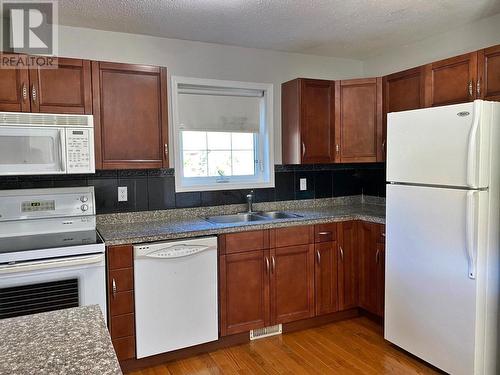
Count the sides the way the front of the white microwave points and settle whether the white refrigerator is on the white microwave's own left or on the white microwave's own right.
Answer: on the white microwave's own left

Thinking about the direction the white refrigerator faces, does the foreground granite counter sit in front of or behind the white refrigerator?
in front

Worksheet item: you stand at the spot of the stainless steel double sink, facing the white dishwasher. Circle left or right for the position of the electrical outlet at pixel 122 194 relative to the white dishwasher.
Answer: right

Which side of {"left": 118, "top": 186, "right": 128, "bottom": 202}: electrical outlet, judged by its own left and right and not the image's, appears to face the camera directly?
front

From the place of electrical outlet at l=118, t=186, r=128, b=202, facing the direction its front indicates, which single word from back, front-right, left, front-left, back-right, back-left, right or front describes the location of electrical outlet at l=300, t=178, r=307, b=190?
left

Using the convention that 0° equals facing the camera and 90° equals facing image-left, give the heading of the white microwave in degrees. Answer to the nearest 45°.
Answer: approximately 0°

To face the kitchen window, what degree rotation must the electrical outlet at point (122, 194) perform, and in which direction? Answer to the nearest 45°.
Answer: approximately 90° to its left

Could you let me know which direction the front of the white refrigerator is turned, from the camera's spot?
facing the viewer and to the left of the viewer

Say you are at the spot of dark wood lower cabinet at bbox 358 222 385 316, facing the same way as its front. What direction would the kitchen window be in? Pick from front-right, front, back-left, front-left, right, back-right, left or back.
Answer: front-right

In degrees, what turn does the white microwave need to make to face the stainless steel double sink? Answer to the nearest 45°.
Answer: approximately 90° to its left

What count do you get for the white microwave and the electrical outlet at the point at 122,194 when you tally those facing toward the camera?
2

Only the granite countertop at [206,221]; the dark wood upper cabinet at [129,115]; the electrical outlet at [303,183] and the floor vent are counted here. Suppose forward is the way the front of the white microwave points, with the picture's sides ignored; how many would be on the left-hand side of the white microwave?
4

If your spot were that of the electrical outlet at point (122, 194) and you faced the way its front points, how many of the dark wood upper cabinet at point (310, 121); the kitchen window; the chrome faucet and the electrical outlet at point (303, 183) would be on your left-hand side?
4

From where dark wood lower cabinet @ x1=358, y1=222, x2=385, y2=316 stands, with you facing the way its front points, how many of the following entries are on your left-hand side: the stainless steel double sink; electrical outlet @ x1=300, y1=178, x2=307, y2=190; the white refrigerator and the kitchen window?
1
